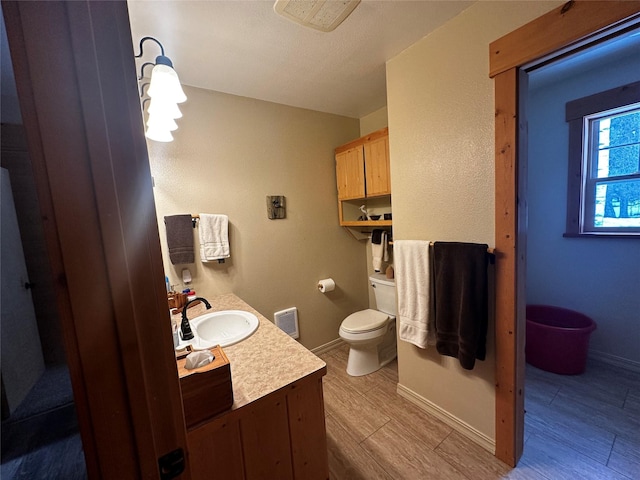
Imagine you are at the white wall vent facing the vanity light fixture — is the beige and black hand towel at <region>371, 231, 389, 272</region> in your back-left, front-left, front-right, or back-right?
back-left

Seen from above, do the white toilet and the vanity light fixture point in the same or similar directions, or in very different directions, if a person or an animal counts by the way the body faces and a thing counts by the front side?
very different directions

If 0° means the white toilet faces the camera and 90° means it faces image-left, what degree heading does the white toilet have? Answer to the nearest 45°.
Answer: approximately 45°

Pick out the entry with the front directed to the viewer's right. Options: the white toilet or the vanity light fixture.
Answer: the vanity light fixture

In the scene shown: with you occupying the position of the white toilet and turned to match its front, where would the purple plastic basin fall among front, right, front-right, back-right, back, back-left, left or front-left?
back-left

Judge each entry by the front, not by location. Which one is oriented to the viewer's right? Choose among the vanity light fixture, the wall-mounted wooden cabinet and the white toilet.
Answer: the vanity light fixture

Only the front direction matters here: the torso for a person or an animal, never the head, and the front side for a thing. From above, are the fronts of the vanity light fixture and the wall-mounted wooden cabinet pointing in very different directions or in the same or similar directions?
very different directions

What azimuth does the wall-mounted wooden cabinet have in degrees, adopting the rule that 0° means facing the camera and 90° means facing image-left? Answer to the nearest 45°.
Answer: approximately 45°

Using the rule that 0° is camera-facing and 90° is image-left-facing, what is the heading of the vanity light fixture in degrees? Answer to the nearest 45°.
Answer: approximately 270°
